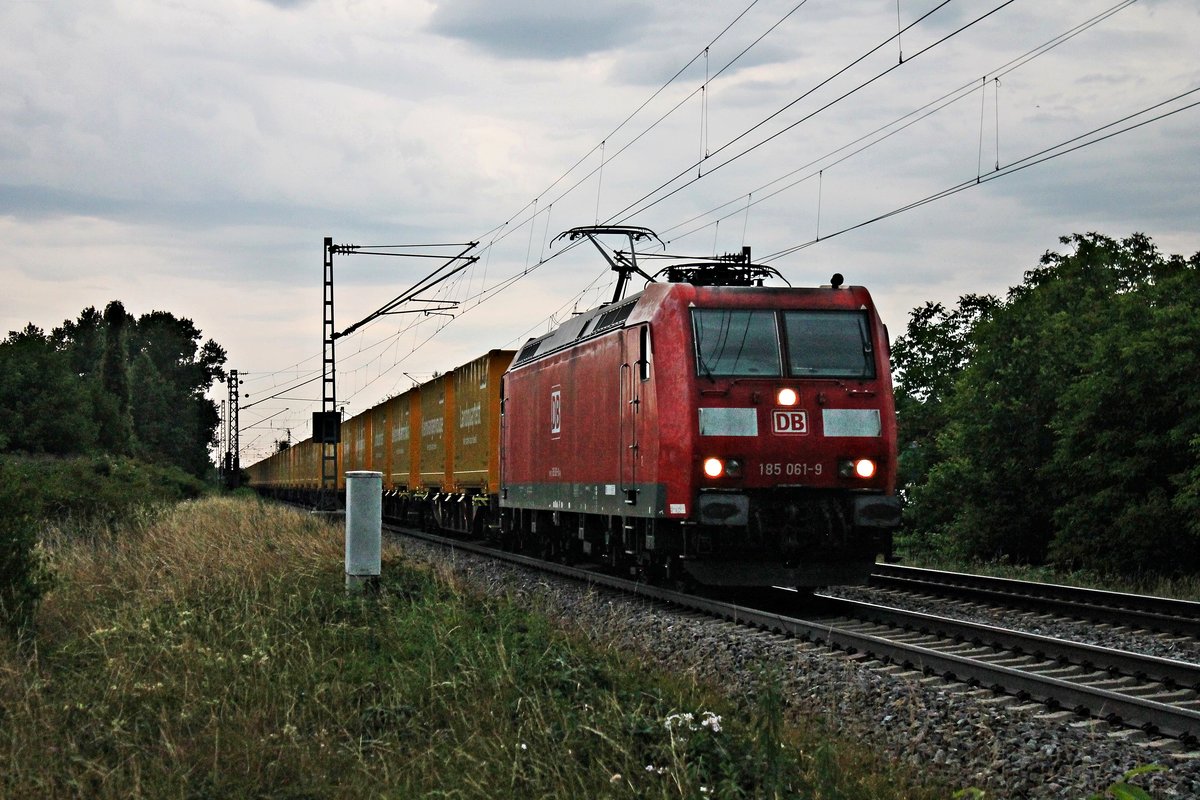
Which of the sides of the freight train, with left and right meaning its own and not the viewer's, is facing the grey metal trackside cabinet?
right

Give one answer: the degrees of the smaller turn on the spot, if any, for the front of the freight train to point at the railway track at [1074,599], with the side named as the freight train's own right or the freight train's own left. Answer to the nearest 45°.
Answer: approximately 45° to the freight train's own left

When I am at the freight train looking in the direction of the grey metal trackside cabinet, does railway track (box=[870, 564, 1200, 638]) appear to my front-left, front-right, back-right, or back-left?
front-left

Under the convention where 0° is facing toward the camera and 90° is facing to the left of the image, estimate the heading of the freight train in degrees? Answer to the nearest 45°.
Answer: approximately 315°
